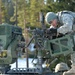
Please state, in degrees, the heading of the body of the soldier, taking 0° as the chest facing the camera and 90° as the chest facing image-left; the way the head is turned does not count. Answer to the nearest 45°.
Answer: approximately 90°
